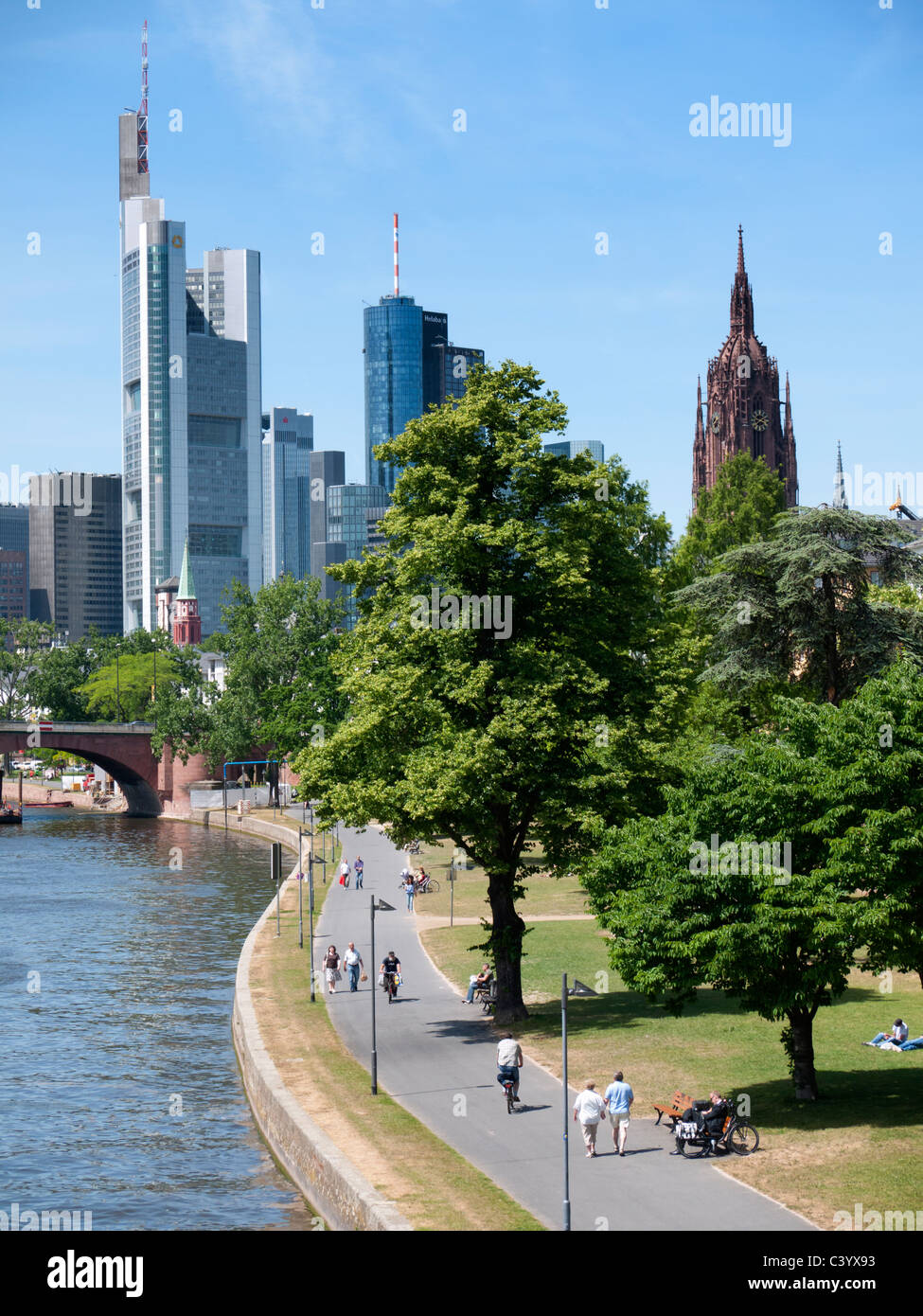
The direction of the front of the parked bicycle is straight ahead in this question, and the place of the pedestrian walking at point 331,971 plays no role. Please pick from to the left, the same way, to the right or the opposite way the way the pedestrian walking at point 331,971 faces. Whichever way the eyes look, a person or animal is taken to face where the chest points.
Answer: to the right

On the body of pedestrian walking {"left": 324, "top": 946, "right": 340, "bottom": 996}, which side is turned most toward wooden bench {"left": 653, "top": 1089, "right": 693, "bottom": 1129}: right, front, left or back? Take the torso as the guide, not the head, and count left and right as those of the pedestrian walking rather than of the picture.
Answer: front

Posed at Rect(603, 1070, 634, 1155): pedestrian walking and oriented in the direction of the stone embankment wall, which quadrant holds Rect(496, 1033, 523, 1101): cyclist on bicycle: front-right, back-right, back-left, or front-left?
front-right

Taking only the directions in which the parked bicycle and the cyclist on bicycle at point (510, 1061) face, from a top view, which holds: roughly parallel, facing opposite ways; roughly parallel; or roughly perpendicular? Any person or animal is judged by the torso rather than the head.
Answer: roughly perpendicular

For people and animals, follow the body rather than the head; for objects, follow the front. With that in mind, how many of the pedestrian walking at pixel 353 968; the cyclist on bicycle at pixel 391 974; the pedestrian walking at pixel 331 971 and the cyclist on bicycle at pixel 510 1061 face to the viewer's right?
0

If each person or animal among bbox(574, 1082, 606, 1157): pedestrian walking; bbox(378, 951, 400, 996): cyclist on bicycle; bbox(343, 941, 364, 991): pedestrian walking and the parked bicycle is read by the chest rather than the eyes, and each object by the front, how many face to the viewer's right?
1

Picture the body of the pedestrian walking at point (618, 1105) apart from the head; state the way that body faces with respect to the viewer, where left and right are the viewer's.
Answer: facing away from the viewer

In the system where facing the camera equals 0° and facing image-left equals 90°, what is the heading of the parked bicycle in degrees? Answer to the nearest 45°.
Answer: approximately 270°

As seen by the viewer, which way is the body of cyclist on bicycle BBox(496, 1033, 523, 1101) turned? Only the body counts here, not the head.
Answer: away from the camera

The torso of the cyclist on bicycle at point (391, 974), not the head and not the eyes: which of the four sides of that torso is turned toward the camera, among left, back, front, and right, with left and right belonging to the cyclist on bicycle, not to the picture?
front

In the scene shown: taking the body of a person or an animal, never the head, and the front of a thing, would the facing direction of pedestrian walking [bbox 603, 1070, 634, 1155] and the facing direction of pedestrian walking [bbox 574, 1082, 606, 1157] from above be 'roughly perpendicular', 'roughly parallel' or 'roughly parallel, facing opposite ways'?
roughly parallel

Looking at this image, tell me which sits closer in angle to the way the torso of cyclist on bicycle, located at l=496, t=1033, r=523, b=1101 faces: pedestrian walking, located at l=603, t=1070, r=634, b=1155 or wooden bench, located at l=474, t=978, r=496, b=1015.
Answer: the wooden bench

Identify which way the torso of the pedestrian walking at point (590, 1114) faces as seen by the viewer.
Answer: away from the camera

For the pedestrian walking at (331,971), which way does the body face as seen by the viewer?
toward the camera

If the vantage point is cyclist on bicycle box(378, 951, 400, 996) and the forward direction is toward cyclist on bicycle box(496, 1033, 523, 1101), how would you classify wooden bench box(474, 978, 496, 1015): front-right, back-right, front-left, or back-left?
front-left

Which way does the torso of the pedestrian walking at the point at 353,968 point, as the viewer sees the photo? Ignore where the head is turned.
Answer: toward the camera
